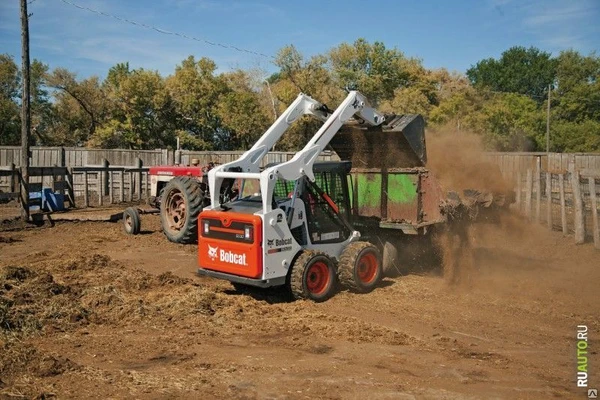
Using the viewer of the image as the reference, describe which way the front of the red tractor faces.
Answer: facing away from the viewer and to the left of the viewer

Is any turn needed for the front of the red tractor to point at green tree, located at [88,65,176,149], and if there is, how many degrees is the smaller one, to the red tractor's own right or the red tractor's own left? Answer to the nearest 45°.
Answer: approximately 45° to the red tractor's own right

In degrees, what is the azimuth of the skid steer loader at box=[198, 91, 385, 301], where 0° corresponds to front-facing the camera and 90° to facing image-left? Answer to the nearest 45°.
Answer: approximately 225°

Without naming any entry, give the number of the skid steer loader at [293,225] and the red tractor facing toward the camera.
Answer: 0

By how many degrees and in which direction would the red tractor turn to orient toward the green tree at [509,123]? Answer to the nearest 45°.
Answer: approximately 90° to its right

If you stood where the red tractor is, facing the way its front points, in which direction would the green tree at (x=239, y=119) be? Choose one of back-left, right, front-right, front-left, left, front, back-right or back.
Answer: front-right

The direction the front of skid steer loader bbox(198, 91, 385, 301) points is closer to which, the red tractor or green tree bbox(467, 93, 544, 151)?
the green tree

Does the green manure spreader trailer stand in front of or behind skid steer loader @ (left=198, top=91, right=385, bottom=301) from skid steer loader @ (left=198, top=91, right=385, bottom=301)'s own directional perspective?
in front

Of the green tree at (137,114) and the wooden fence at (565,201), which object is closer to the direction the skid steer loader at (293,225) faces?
the wooden fence

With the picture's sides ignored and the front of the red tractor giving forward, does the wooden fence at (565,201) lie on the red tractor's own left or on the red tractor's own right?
on the red tractor's own right

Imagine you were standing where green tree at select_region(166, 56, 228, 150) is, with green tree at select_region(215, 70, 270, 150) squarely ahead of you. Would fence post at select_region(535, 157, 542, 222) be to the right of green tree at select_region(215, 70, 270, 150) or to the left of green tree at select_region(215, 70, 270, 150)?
right

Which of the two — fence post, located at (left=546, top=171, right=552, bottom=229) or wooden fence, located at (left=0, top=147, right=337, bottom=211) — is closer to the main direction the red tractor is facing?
the wooden fence

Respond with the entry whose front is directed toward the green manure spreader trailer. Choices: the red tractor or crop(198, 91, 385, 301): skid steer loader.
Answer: the skid steer loader

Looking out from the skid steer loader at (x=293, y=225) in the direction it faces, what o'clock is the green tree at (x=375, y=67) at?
The green tree is roughly at 11 o'clock from the skid steer loader.

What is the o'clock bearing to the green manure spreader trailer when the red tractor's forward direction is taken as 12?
The green manure spreader trailer is roughly at 6 o'clock from the red tractor.

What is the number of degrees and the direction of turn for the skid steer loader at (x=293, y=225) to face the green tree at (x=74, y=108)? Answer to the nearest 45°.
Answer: approximately 90° to its left

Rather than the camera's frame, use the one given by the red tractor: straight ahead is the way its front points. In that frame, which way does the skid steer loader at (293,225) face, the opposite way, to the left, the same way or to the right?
to the right

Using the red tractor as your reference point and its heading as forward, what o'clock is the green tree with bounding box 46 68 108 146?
The green tree is roughly at 1 o'clock from the red tractor.

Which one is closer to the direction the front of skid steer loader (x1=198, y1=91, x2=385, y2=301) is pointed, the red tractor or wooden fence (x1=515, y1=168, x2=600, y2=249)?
the wooden fence
